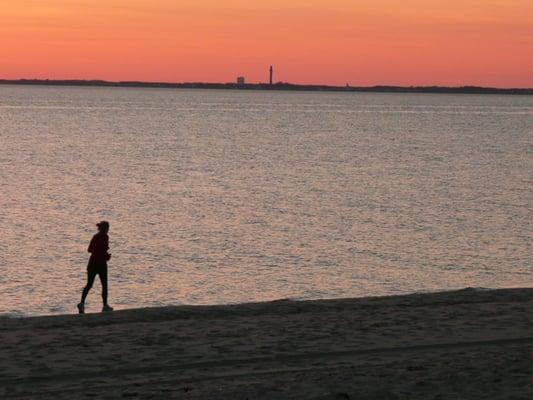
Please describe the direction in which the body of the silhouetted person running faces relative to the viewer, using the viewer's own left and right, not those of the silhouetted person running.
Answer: facing to the right of the viewer
